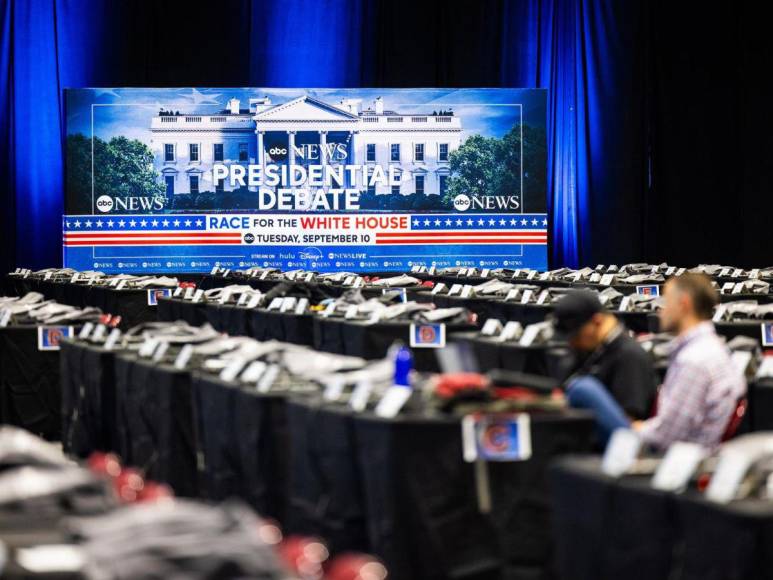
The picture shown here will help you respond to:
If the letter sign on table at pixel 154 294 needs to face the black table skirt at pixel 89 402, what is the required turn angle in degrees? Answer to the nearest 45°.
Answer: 0° — it already faces it

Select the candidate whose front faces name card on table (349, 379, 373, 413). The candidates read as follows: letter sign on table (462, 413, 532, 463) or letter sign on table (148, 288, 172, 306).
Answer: letter sign on table (148, 288, 172, 306)

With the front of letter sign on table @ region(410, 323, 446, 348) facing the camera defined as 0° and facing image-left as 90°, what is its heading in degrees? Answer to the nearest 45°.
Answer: approximately 0°

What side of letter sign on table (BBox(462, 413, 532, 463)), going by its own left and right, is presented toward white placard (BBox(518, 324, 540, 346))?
back

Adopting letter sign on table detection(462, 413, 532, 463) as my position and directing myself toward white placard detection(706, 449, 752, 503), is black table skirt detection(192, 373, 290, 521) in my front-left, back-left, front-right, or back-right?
back-right

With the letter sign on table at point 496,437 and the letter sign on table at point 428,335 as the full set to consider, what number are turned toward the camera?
2

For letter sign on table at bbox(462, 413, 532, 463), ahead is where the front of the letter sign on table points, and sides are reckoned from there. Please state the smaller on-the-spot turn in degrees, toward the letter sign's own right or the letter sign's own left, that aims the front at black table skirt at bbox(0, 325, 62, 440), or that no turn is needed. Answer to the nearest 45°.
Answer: approximately 135° to the letter sign's own right

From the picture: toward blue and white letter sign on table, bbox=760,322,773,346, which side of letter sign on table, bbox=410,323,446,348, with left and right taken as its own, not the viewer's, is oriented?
left
